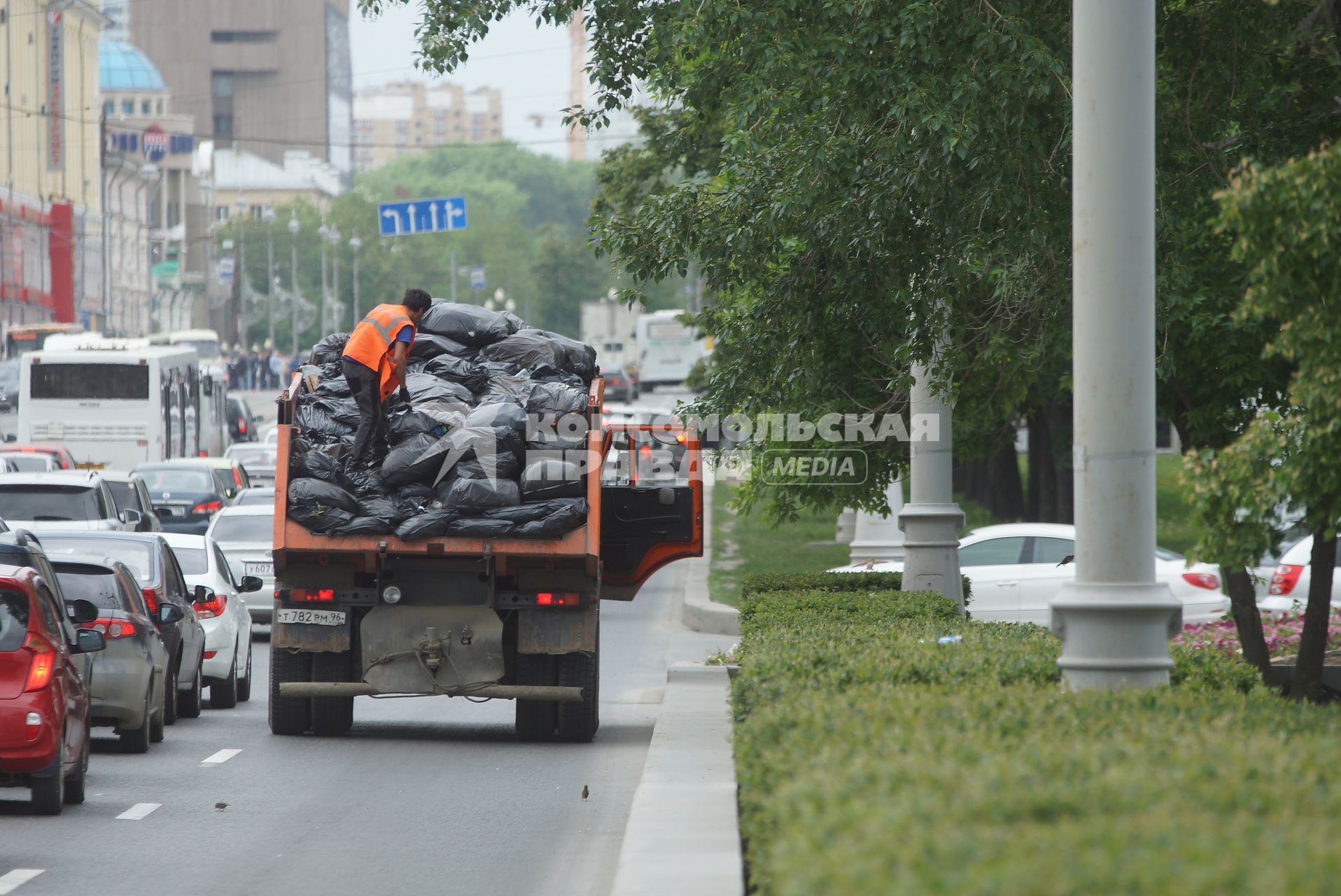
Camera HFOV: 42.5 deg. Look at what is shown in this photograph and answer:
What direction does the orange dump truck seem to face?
away from the camera

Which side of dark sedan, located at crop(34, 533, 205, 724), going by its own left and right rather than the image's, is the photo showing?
back

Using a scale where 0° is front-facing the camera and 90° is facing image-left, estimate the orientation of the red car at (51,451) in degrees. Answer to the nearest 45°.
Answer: approximately 180°

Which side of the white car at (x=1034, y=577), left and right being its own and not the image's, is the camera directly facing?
left

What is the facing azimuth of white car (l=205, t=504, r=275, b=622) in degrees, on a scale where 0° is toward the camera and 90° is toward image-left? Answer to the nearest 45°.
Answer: approximately 180°

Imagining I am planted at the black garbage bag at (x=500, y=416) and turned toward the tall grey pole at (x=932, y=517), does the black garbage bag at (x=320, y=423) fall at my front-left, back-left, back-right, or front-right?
back-left

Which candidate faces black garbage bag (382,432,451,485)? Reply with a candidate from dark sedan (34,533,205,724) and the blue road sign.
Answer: the blue road sign

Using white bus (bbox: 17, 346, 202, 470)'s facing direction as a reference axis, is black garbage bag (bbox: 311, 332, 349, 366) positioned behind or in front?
behind

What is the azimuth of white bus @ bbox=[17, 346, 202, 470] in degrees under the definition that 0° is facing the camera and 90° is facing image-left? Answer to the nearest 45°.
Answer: approximately 180°

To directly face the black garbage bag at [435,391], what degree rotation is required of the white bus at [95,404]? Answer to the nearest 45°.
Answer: approximately 180°

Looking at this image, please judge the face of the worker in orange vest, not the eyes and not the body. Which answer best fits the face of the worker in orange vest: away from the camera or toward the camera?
away from the camera

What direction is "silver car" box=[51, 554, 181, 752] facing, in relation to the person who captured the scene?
facing away from the viewer
